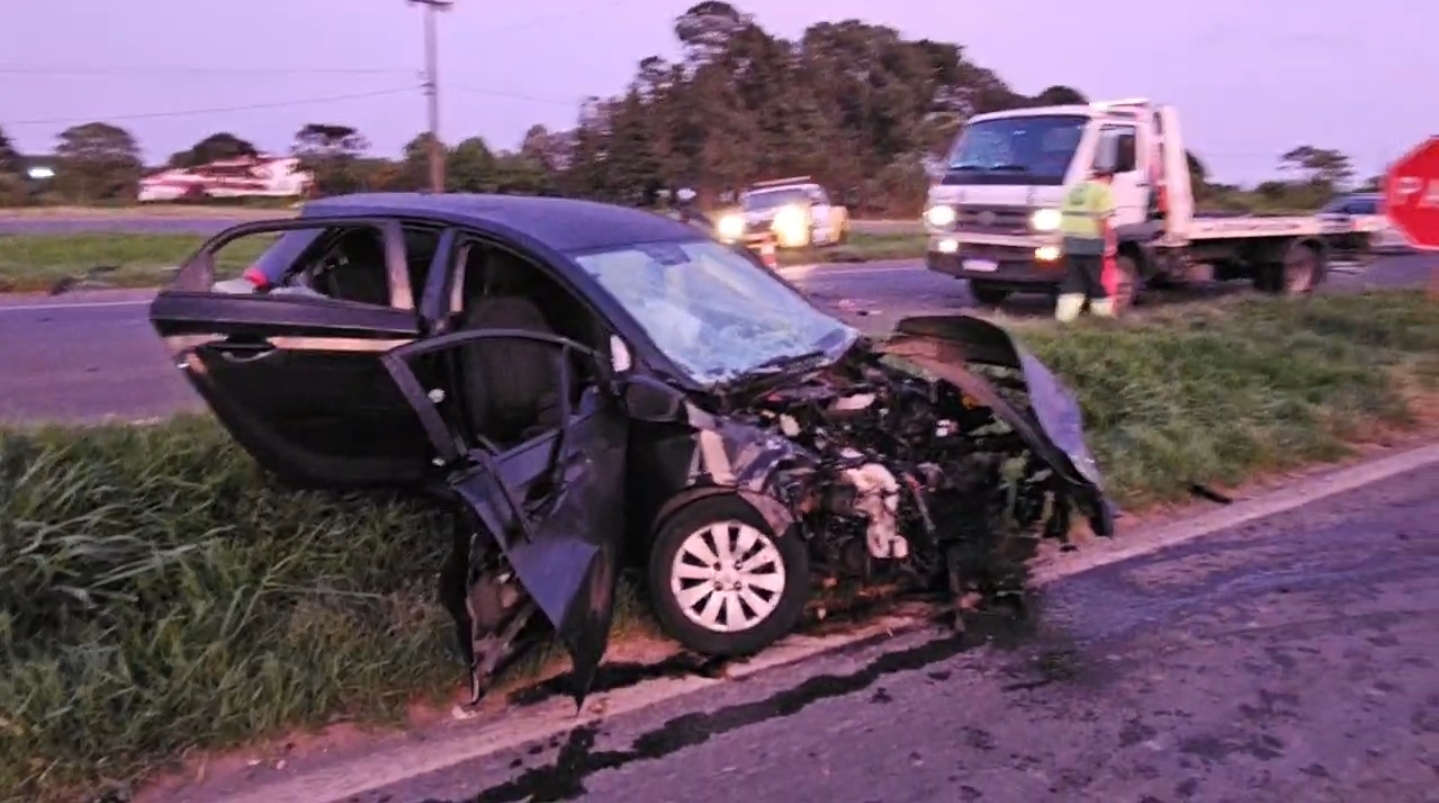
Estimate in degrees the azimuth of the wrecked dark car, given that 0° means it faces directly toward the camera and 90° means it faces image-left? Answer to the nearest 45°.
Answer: approximately 315°

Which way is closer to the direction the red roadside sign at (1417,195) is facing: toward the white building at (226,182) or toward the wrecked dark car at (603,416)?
the wrecked dark car

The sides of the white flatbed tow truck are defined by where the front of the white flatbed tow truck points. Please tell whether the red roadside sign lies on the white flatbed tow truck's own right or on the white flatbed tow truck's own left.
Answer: on the white flatbed tow truck's own left

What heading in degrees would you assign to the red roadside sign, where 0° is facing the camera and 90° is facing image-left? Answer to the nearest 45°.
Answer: approximately 0°
